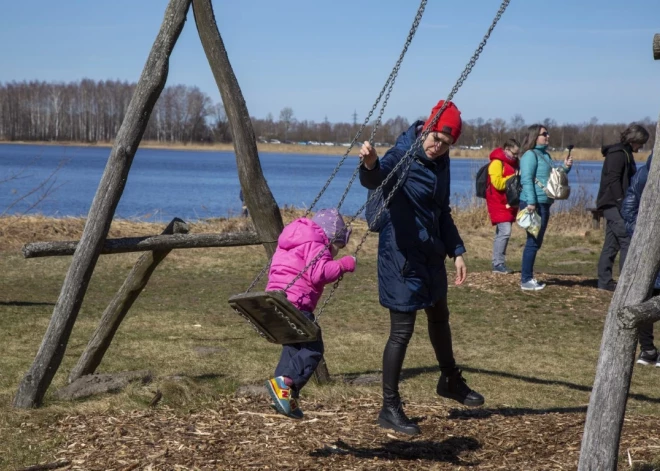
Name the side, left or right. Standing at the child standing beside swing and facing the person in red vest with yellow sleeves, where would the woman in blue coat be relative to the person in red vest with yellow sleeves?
right

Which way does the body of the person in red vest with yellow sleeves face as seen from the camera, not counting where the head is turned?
to the viewer's right

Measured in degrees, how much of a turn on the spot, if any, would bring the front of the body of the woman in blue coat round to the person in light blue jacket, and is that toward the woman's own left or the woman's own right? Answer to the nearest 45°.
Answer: approximately 135° to the woman's own left

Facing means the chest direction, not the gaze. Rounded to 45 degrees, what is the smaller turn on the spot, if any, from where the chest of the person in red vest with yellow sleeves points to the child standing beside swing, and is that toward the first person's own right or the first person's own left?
approximately 90° to the first person's own right
